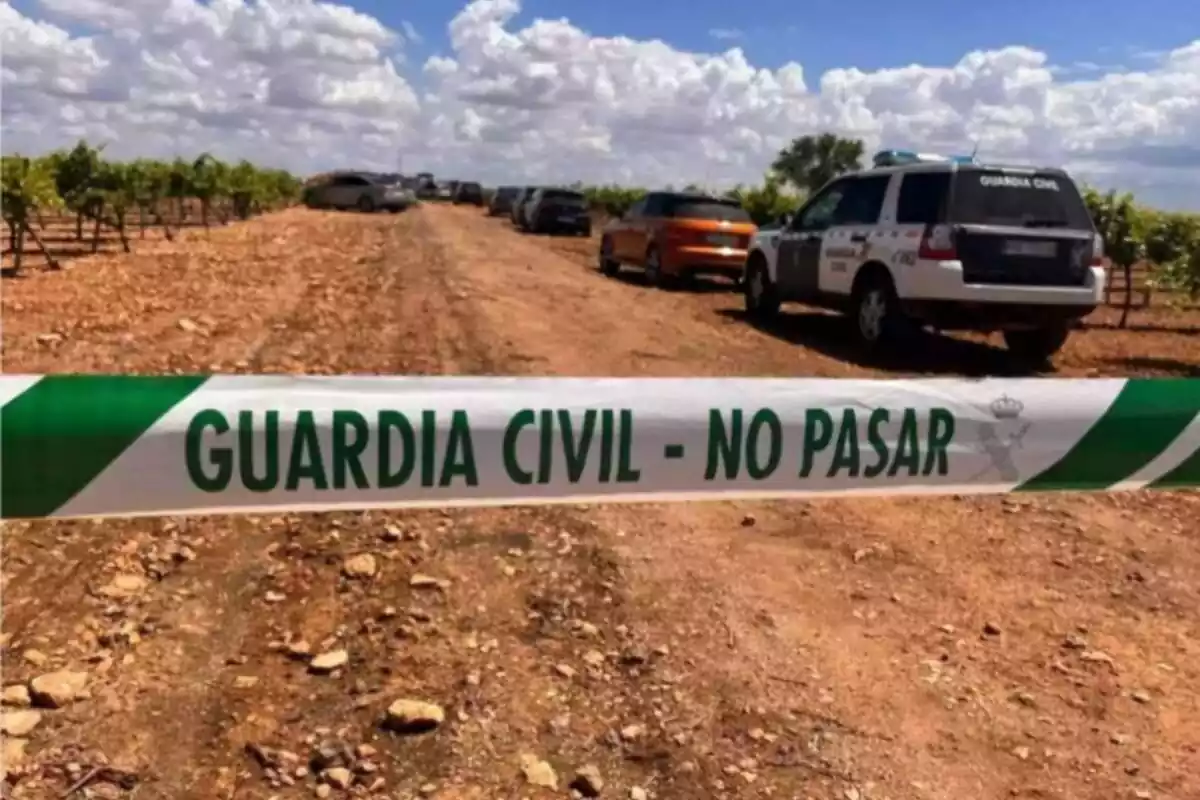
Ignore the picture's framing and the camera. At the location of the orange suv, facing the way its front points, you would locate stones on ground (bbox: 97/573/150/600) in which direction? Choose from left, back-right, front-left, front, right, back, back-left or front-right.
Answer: back-left

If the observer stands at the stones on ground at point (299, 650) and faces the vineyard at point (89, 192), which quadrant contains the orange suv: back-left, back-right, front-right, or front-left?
front-right

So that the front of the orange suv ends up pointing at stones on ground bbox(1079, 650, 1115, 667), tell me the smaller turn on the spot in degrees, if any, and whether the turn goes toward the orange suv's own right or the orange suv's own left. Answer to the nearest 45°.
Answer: approximately 135° to the orange suv's own left

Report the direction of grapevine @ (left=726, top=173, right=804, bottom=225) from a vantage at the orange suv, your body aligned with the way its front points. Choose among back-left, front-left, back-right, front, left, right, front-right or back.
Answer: front-right

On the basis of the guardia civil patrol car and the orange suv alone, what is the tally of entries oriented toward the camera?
0

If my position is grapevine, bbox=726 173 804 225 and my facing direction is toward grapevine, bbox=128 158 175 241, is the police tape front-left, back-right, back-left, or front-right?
front-left

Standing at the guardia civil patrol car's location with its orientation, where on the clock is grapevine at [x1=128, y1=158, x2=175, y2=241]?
The grapevine is roughly at 12 o'clock from the guardia civil patrol car.

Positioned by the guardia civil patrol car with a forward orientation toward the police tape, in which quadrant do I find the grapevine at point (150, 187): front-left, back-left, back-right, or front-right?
back-right

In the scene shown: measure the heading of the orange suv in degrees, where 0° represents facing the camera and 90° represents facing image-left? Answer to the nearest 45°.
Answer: approximately 135°

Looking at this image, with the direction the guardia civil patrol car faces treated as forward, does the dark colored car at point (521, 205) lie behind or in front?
in front

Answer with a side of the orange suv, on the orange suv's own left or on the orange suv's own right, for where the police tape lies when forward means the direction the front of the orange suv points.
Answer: on the orange suv's own left

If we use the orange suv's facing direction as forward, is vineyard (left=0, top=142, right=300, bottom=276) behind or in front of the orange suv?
in front

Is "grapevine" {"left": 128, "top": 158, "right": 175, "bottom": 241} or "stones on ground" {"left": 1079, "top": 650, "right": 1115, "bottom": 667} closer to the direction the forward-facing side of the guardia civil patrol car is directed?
the grapevine

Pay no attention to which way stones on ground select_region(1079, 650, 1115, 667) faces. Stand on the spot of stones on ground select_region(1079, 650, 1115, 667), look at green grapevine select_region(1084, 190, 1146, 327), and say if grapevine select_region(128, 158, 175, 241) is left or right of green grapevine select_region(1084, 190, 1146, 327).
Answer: left

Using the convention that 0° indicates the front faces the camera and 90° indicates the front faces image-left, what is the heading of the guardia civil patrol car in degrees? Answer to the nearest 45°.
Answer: approximately 135°

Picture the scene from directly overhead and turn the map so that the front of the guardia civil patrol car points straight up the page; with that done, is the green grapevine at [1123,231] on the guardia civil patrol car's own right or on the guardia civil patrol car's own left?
on the guardia civil patrol car's own right

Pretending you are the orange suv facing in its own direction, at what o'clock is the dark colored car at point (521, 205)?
The dark colored car is roughly at 1 o'clock from the orange suv.

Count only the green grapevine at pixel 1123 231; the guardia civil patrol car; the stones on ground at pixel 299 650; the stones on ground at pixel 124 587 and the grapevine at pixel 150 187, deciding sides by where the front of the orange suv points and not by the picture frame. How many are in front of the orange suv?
1

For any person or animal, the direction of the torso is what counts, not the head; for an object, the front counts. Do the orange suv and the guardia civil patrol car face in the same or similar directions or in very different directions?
same or similar directions
